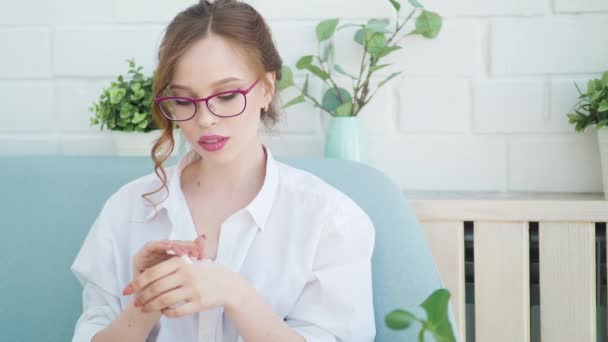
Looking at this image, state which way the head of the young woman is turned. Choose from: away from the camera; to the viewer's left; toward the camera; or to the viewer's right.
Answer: toward the camera

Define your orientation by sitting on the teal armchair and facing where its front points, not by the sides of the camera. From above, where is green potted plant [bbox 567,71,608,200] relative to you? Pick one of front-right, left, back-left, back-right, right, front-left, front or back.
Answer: left

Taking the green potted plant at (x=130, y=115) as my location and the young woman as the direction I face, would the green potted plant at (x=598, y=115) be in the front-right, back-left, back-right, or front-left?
front-left

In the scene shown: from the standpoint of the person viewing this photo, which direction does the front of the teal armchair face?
facing the viewer

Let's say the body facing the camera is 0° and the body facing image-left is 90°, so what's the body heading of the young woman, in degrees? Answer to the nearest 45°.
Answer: approximately 0°

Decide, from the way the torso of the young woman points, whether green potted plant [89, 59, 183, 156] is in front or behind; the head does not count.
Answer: behind
